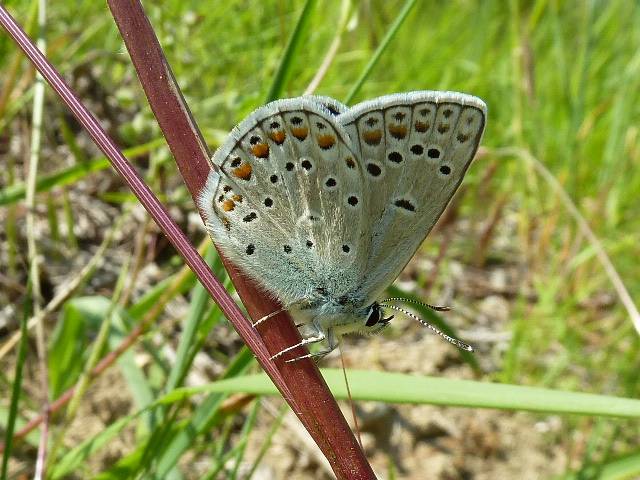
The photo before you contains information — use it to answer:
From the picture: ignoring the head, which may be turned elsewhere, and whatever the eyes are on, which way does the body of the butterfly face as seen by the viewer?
to the viewer's right

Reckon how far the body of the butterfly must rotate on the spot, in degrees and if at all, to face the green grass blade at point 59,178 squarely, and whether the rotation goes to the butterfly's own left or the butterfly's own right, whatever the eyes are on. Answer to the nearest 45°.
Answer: approximately 135° to the butterfly's own left
